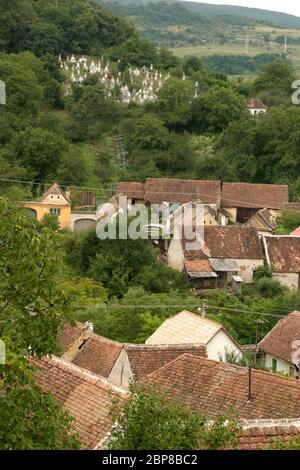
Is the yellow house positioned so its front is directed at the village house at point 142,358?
yes

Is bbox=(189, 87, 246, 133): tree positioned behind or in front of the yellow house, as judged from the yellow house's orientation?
behind

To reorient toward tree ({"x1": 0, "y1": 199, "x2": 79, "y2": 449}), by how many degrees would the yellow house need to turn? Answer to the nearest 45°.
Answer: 0° — it already faces it

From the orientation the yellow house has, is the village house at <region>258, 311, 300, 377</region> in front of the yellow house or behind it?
in front

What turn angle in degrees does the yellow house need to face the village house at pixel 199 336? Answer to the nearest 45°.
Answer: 0° — it already faces it

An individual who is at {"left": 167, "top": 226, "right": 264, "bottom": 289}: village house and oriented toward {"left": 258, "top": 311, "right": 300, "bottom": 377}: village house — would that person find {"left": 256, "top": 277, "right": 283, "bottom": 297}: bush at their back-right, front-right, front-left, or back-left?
front-left

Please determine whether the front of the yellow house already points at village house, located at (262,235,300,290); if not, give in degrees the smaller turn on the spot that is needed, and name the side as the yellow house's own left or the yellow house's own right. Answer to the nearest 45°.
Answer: approximately 45° to the yellow house's own left

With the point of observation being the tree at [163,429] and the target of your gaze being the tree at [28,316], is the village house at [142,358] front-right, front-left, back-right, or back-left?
front-right

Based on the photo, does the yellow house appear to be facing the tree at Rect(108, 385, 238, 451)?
yes

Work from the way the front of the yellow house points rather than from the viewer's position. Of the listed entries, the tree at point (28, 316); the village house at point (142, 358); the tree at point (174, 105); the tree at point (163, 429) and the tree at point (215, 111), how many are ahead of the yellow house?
3

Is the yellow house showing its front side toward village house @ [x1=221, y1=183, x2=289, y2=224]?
no

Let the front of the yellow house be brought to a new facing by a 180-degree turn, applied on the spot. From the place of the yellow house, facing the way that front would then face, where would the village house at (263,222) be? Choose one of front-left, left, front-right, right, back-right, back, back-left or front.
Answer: right

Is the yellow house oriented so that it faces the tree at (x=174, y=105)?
no

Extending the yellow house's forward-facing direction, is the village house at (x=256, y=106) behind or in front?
behind

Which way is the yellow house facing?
toward the camera

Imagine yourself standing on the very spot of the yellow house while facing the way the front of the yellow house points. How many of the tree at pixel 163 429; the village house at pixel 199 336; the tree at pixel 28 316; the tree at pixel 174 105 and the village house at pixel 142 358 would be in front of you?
4

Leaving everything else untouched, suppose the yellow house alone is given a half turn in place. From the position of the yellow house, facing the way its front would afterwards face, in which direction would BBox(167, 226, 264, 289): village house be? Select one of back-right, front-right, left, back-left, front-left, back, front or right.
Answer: back-right

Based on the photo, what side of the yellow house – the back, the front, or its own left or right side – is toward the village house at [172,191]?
left
